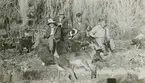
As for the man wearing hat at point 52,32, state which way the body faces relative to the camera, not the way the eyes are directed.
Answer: toward the camera

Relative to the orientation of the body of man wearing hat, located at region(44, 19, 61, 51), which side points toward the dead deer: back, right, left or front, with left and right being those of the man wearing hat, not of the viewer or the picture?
left

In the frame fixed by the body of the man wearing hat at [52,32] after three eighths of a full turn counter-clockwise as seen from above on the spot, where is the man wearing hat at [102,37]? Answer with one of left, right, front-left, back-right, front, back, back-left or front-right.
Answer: front-right

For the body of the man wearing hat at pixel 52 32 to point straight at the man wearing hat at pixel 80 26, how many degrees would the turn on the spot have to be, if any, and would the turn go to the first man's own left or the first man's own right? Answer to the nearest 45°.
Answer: approximately 90° to the first man's own left

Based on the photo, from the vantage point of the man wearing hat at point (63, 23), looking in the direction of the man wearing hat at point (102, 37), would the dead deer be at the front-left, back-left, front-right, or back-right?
front-right

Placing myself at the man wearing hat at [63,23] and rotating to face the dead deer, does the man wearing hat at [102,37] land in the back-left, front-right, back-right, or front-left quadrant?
front-left
